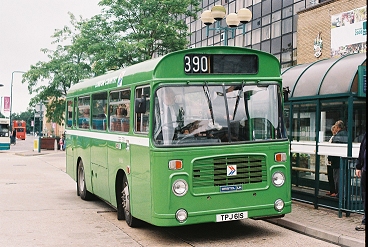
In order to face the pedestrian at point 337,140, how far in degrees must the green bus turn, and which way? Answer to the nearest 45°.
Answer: approximately 90° to its left

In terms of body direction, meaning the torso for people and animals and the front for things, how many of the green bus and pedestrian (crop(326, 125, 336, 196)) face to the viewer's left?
1

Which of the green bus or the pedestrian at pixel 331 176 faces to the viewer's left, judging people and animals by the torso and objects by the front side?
the pedestrian

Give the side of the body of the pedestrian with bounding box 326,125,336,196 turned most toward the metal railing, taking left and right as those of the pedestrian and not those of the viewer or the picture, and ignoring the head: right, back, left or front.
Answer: left

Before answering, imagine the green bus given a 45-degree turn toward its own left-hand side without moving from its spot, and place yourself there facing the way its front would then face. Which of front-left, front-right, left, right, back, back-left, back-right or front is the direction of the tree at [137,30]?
left

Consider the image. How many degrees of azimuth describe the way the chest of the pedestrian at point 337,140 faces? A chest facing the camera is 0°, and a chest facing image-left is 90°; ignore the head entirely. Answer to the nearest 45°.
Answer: approximately 90°

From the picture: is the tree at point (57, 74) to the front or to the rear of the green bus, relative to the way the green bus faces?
to the rear

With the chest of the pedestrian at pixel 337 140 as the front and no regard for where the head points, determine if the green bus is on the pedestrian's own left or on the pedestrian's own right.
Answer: on the pedestrian's own left

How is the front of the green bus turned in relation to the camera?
facing the viewer and to the right of the viewer

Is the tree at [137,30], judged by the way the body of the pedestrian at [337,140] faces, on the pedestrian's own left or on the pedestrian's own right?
on the pedestrian's own right

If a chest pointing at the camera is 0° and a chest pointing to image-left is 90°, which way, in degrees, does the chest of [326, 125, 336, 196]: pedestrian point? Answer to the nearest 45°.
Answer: approximately 90°

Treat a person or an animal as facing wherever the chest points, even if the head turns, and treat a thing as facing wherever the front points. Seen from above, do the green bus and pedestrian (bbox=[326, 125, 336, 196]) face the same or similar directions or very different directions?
very different directions

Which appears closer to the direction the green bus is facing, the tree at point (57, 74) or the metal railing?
the metal railing
